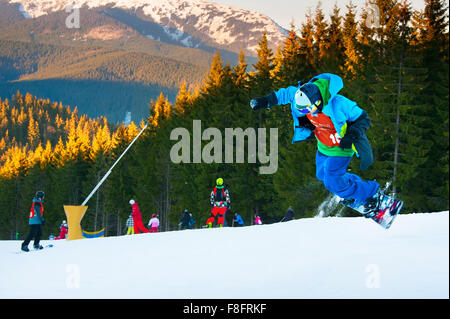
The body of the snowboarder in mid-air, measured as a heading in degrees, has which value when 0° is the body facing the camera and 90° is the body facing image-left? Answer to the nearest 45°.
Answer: approximately 45°

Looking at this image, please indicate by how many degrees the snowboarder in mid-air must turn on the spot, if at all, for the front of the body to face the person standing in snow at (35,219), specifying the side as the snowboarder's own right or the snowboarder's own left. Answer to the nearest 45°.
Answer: approximately 90° to the snowboarder's own right

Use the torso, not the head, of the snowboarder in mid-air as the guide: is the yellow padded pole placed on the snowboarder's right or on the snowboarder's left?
on the snowboarder's right
